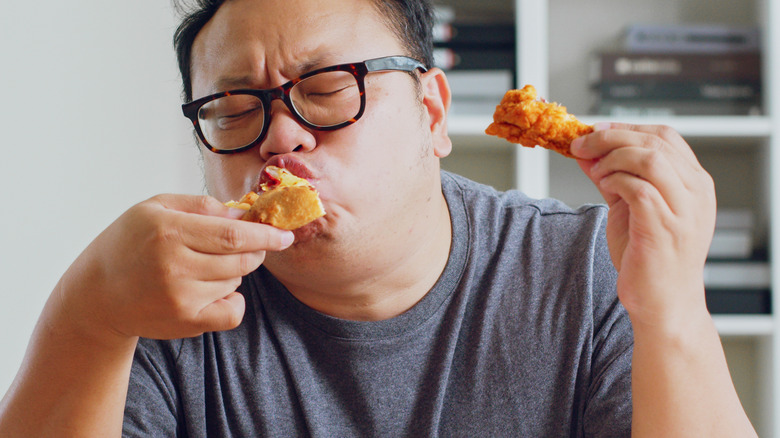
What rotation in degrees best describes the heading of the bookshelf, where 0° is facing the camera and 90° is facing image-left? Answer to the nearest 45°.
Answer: approximately 0°

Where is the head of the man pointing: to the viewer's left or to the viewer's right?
to the viewer's left

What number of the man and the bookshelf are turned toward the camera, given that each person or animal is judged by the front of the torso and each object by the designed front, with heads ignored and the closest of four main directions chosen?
2

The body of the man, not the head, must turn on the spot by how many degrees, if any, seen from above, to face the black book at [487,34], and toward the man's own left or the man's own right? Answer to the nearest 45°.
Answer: approximately 180°

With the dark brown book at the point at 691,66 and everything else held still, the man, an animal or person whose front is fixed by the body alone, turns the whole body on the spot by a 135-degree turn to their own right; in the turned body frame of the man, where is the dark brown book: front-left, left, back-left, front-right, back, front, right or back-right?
right

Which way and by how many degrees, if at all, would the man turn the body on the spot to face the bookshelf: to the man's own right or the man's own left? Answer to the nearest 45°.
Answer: approximately 135° to the man's own left
